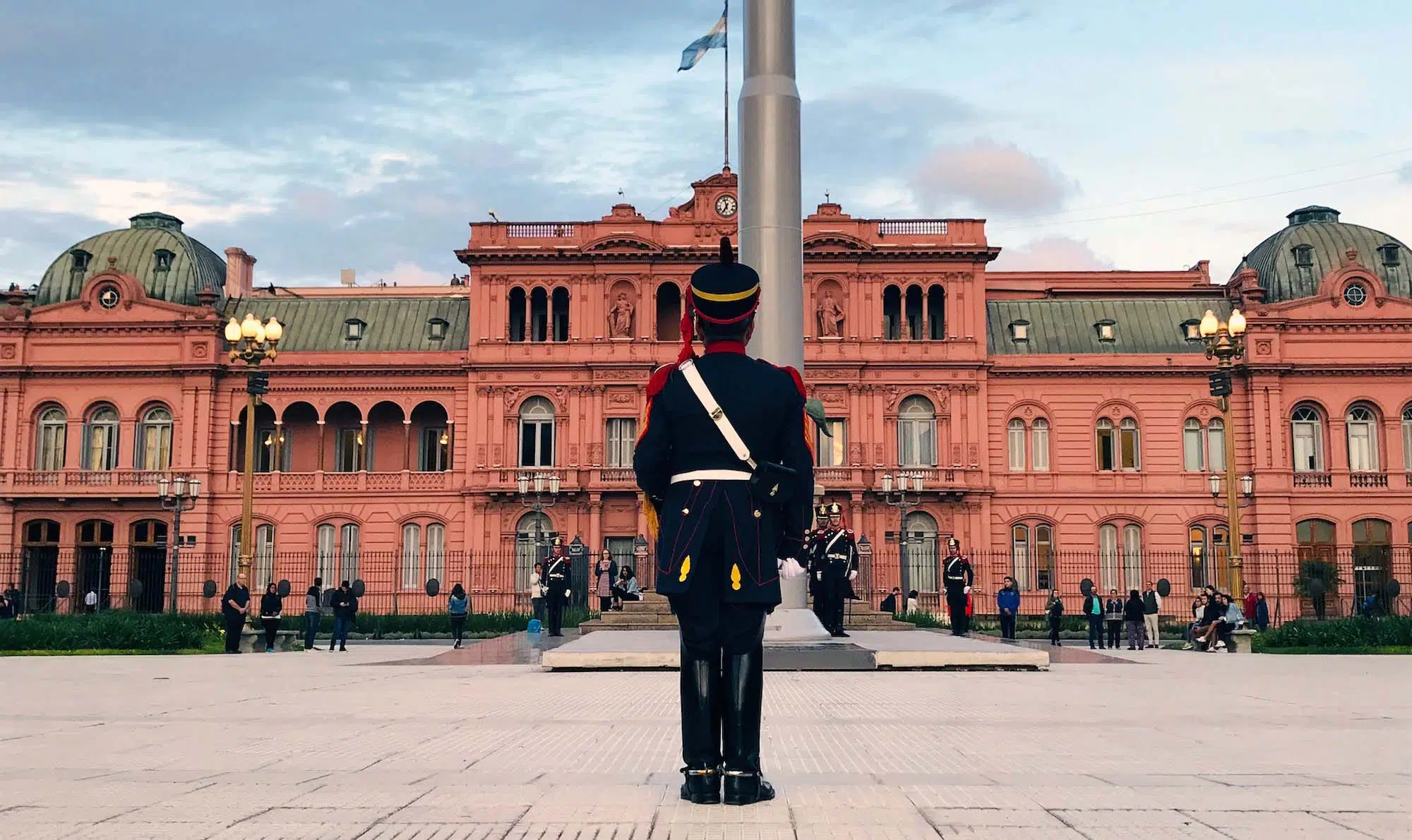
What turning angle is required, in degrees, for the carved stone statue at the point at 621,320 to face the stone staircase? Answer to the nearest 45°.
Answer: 0° — it already faces it

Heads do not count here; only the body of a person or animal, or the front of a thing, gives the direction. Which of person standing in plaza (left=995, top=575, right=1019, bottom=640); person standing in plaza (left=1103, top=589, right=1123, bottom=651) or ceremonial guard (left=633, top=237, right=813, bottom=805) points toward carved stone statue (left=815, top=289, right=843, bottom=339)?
the ceremonial guard

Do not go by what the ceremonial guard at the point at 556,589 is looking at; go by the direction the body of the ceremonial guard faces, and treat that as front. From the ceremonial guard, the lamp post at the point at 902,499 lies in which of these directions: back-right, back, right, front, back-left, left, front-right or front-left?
back-left

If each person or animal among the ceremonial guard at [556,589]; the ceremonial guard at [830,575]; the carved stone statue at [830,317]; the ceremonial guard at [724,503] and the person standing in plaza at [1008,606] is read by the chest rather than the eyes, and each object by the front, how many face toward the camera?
4

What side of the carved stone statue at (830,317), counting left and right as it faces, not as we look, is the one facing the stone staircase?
front

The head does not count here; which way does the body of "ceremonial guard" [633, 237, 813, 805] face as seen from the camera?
away from the camera

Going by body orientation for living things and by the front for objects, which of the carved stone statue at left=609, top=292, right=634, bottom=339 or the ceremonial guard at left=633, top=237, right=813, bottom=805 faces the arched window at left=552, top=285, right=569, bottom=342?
the ceremonial guard

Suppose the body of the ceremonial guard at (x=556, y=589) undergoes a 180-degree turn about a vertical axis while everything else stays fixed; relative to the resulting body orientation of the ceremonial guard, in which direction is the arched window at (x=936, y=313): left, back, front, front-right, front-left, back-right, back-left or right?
front-right

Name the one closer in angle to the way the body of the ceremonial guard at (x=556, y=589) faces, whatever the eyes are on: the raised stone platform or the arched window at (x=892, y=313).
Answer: the raised stone platform

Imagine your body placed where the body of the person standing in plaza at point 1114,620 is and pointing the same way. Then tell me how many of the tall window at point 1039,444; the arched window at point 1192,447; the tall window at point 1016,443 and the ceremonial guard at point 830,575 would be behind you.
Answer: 3

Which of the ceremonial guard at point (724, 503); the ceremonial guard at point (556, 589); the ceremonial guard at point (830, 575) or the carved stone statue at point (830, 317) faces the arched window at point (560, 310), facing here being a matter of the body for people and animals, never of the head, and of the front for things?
the ceremonial guard at point (724, 503)

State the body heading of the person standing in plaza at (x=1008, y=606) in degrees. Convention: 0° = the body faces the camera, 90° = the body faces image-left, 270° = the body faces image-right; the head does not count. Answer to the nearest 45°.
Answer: approximately 0°
